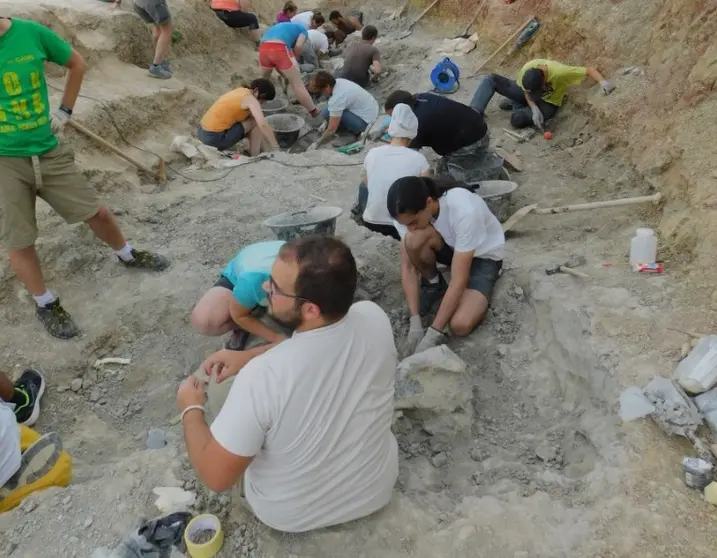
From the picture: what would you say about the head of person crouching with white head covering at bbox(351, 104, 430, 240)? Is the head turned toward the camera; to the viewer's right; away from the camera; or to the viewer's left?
away from the camera

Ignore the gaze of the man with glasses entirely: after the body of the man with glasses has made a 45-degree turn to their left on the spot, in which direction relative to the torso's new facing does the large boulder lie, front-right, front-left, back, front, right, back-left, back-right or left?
back-right

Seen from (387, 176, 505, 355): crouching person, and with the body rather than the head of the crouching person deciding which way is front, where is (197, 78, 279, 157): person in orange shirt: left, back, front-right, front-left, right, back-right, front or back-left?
right

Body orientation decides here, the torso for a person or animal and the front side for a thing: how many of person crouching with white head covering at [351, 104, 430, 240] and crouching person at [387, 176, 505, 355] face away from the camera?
1

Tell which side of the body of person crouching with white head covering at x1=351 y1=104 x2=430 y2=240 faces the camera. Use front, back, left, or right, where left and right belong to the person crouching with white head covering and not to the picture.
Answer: back

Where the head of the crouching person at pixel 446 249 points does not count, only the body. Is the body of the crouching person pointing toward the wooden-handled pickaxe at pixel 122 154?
no

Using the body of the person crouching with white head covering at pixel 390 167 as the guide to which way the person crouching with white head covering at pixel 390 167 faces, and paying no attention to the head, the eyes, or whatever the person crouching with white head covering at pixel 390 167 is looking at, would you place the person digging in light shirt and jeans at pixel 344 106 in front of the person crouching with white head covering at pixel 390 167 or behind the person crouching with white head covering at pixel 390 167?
in front

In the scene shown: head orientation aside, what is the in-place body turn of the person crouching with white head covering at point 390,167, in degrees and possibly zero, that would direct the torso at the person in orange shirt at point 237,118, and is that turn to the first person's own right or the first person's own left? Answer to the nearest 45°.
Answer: approximately 45° to the first person's own left

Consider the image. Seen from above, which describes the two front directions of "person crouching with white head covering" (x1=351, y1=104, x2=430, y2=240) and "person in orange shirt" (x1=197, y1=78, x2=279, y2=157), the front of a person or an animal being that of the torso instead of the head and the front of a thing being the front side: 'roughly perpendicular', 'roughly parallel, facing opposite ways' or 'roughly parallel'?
roughly perpendicular

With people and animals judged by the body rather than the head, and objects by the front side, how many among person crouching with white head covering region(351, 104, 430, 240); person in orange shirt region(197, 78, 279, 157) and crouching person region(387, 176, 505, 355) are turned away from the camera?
1

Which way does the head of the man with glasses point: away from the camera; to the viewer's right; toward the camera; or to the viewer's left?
to the viewer's left

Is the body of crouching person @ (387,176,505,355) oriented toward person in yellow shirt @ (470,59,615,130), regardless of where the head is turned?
no

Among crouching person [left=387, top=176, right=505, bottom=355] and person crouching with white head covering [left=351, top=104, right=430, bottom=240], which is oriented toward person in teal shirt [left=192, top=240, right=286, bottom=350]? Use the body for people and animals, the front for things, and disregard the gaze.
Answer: the crouching person

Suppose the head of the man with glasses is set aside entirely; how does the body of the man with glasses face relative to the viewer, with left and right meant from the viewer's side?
facing away from the viewer and to the left of the viewer

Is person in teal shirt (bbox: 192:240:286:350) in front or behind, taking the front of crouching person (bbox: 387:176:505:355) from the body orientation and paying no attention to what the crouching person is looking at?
in front

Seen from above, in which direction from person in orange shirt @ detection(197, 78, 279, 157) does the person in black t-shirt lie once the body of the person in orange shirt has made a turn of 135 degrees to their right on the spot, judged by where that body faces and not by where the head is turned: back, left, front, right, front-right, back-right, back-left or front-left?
left

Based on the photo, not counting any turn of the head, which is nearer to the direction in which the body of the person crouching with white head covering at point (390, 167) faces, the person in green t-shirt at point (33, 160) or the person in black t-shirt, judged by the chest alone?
the person in black t-shirt

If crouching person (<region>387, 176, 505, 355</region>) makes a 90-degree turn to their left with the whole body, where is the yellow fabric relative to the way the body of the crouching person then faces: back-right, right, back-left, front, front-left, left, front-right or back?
right

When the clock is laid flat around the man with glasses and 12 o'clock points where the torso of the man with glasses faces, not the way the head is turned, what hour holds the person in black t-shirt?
The person in black t-shirt is roughly at 2 o'clock from the man with glasses.
